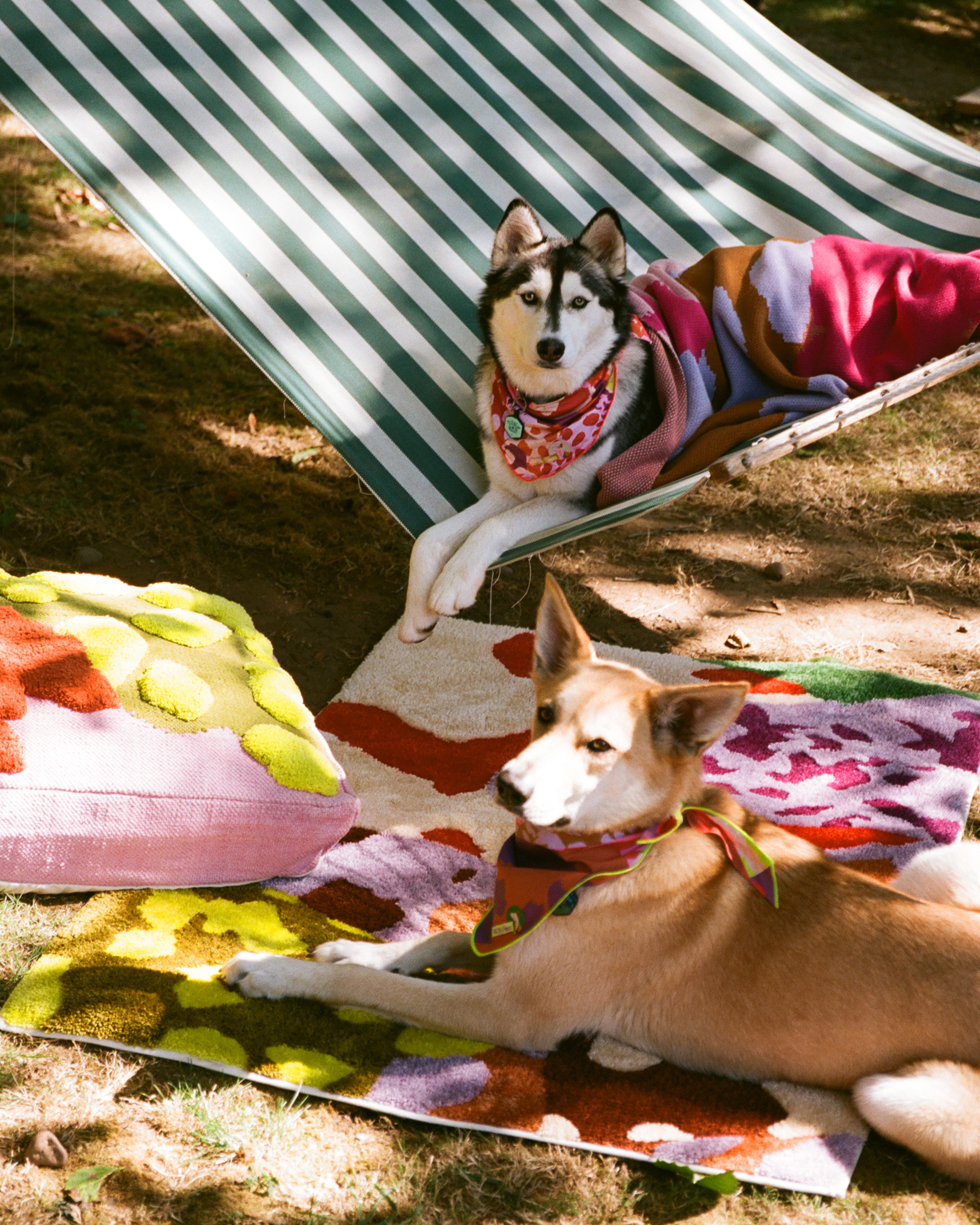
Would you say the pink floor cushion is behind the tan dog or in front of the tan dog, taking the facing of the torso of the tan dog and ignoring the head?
in front

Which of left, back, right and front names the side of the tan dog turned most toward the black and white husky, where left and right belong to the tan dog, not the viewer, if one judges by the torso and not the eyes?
right

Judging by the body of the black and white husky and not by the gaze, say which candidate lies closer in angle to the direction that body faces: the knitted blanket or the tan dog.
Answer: the tan dog

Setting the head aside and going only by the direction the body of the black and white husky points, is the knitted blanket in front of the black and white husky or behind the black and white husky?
behind

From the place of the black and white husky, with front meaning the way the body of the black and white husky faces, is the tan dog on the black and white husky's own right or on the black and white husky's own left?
on the black and white husky's own left

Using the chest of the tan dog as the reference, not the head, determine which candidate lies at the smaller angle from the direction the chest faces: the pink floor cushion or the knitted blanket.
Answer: the pink floor cushion

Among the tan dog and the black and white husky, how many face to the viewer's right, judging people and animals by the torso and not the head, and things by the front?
0

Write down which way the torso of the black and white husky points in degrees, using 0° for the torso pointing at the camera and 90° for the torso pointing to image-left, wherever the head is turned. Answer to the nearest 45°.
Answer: approximately 45°

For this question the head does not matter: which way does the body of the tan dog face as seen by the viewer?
to the viewer's left

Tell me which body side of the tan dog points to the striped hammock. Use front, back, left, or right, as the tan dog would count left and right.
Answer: right

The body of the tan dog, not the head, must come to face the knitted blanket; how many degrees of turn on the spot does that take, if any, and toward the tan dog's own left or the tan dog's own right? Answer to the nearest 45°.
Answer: approximately 90° to the tan dog's own right
